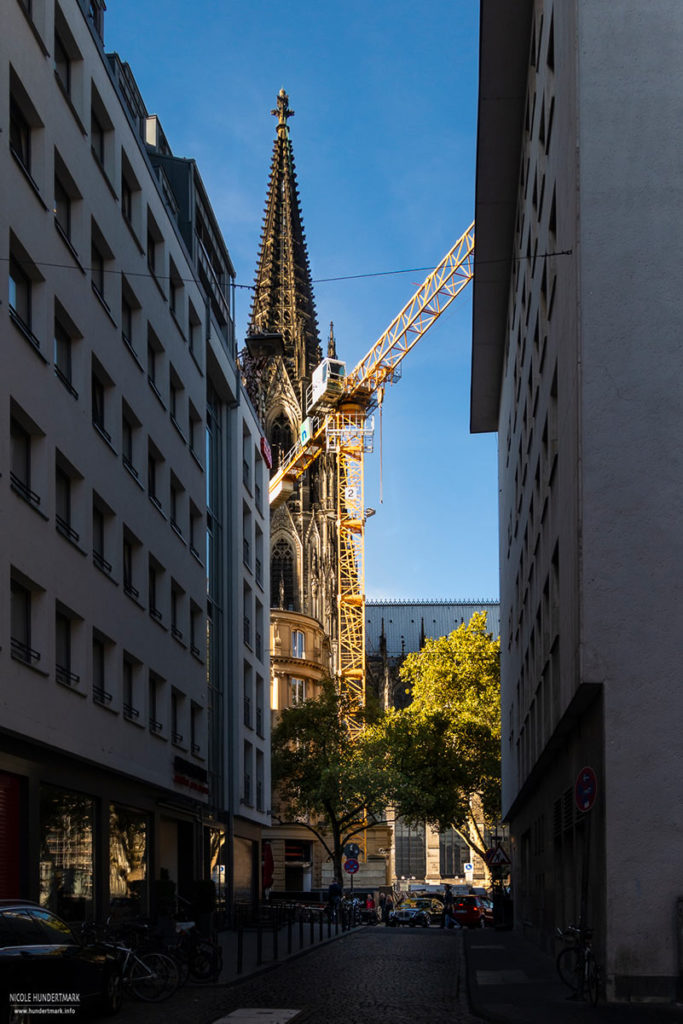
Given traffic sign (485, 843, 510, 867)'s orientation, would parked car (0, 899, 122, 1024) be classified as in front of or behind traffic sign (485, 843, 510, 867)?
in front

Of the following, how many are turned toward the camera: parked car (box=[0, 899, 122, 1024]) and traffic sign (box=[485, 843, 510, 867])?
1

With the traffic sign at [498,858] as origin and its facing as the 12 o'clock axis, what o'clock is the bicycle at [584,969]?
The bicycle is roughly at 12 o'clock from the traffic sign.

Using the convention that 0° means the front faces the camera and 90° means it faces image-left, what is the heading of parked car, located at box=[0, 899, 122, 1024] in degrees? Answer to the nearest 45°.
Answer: approximately 225°

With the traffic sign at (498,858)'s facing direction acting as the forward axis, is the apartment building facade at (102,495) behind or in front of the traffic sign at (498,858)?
in front

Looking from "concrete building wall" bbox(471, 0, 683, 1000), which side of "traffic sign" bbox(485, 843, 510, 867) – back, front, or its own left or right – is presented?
front

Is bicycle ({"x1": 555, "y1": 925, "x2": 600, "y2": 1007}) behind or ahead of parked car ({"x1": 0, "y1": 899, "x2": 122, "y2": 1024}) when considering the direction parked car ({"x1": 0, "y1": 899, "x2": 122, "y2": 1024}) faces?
ahead
